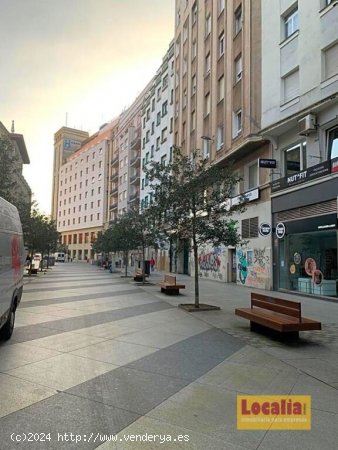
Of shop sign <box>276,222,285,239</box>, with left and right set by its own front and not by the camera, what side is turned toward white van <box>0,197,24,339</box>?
front

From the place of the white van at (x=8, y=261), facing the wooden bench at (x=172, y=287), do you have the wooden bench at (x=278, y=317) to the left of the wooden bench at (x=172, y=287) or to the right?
right

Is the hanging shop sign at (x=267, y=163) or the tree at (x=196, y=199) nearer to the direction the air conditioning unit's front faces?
the tree

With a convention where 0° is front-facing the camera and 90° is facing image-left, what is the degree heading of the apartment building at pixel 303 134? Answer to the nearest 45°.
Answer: approximately 45°

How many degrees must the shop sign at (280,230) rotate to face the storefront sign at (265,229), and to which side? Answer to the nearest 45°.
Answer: approximately 135° to its right
